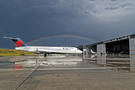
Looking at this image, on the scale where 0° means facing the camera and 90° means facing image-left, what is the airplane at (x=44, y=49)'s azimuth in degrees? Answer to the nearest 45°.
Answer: approximately 270°
